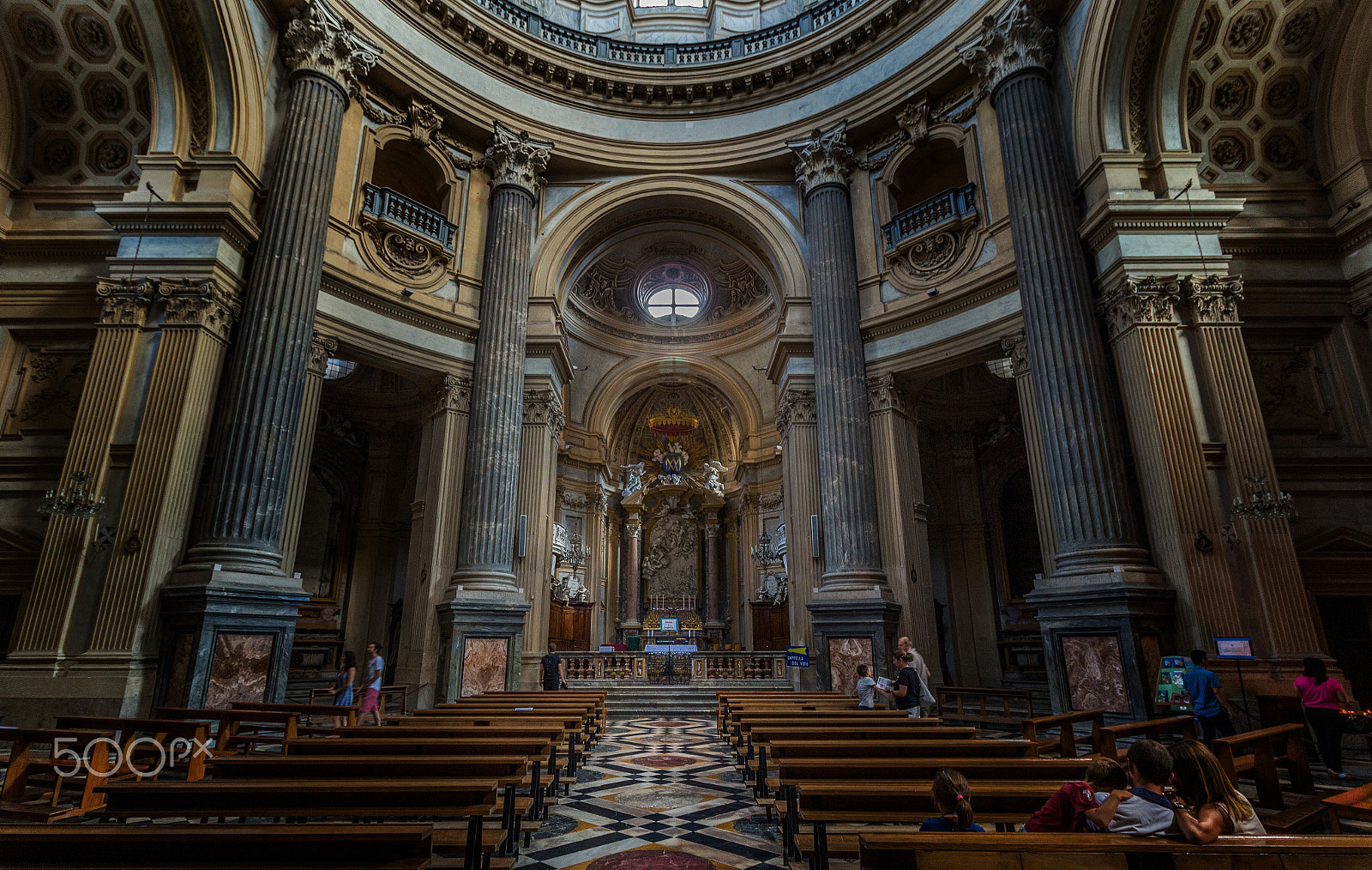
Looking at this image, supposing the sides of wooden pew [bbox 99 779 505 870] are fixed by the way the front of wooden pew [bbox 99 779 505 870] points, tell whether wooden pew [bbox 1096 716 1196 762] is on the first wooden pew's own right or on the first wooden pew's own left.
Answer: on the first wooden pew's own right

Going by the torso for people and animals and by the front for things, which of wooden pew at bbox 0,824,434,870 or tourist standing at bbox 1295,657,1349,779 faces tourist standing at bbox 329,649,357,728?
the wooden pew

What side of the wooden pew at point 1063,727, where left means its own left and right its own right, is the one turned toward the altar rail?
front

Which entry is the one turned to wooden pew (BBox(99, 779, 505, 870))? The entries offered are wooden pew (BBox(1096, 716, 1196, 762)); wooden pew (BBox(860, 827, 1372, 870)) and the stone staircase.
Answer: the stone staircase

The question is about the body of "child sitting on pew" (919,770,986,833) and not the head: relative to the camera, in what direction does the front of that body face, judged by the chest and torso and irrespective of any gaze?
away from the camera

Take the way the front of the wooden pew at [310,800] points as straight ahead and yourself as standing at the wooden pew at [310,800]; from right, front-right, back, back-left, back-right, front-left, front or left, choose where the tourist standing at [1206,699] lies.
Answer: right

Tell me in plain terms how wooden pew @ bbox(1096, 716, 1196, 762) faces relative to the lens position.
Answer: facing away from the viewer and to the left of the viewer

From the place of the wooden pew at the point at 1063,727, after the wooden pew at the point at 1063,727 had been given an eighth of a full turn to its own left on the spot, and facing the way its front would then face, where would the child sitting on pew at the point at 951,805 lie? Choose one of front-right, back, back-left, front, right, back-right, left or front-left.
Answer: left

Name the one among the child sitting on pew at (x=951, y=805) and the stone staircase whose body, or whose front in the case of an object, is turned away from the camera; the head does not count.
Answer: the child sitting on pew

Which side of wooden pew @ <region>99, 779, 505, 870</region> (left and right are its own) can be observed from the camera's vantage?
back

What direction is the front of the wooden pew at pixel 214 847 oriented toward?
away from the camera

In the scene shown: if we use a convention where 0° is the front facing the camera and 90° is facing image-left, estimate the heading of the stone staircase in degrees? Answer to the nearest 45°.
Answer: approximately 0°

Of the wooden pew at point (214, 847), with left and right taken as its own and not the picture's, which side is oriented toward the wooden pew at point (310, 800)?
front

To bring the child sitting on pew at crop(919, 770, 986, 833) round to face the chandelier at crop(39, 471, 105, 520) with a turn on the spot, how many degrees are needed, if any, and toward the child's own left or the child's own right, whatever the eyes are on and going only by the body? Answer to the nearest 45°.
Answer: approximately 90° to the child's own left

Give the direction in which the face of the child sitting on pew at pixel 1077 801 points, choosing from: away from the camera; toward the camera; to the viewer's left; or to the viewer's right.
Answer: away from the camera

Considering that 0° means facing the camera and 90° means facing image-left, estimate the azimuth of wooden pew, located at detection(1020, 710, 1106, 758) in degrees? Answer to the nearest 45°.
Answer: approximately 135°

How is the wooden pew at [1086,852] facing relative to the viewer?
away from the camera
